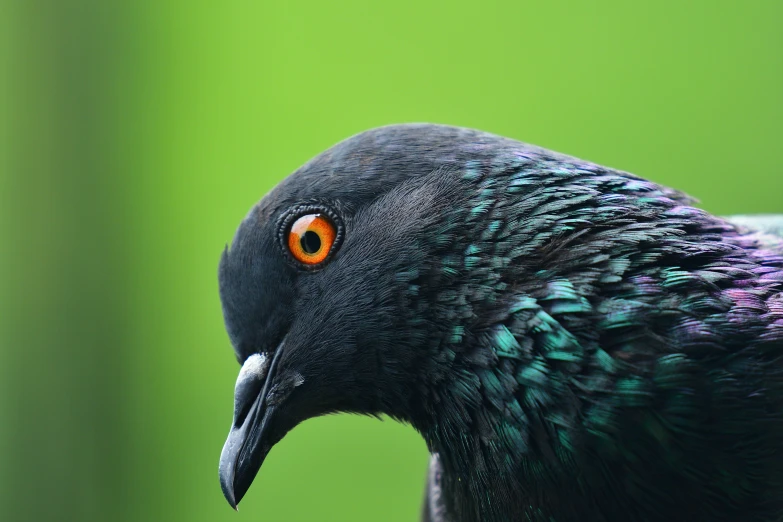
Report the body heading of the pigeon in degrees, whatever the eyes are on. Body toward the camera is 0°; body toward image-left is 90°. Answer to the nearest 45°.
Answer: approximately 90°
